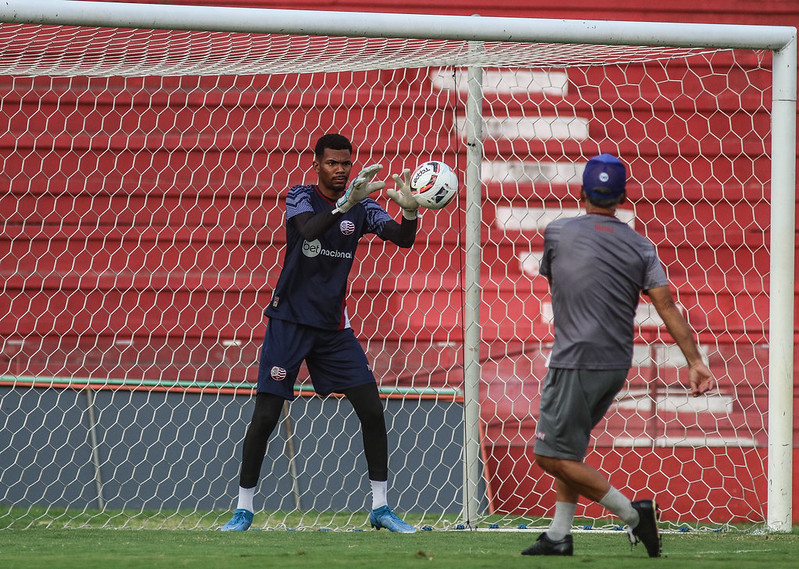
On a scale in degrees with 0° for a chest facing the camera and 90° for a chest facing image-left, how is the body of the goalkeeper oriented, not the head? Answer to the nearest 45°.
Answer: approximately 315°

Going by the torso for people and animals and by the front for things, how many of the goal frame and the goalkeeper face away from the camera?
0

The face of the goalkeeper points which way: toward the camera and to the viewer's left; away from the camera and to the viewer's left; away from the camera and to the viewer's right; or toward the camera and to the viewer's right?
toward the camera and to the viewer's right

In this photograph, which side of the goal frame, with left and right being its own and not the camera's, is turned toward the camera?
front

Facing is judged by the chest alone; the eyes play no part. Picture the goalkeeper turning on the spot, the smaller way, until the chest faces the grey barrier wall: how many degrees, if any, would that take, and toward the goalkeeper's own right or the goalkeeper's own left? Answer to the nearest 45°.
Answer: approximately 180°

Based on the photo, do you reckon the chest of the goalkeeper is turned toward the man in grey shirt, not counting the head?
yes
